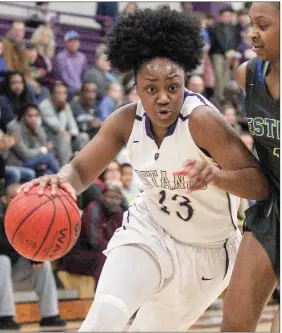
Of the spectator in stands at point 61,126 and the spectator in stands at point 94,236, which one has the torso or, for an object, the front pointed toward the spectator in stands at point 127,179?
the spectator in stands at point 61,126

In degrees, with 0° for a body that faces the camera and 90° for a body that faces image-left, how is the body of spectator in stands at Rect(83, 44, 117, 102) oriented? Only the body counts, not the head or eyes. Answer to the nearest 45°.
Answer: approximately 315°

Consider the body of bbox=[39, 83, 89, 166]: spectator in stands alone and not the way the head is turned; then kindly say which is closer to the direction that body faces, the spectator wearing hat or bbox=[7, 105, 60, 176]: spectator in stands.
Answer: the spectator in stands

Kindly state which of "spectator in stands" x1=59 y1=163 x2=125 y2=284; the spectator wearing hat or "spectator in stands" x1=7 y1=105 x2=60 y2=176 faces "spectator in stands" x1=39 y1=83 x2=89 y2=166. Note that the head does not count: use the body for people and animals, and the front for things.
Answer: the spectator wearing hat

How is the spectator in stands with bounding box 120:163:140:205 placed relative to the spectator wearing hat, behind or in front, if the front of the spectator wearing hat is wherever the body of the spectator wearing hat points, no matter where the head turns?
in front

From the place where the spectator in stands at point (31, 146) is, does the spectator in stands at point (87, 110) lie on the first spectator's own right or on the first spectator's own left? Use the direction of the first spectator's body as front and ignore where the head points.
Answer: on the first spectator's own left

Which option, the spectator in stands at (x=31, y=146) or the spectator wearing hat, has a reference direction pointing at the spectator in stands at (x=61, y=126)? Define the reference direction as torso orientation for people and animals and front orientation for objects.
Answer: the spectator wearing hat

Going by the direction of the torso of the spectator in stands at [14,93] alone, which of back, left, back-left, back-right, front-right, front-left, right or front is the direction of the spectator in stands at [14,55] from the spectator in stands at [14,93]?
back-left

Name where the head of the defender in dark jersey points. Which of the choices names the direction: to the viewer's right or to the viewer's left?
to the viewer's left
